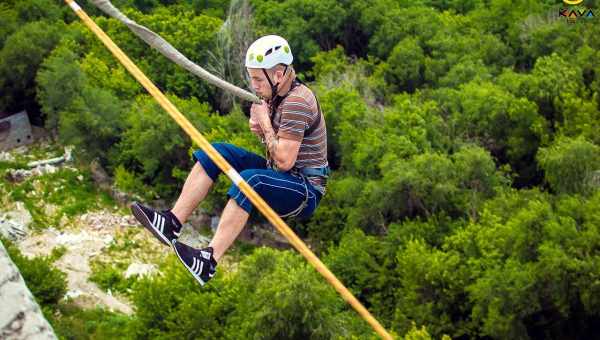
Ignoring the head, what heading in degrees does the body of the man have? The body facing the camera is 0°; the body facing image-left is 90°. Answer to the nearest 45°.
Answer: approximately 90°
